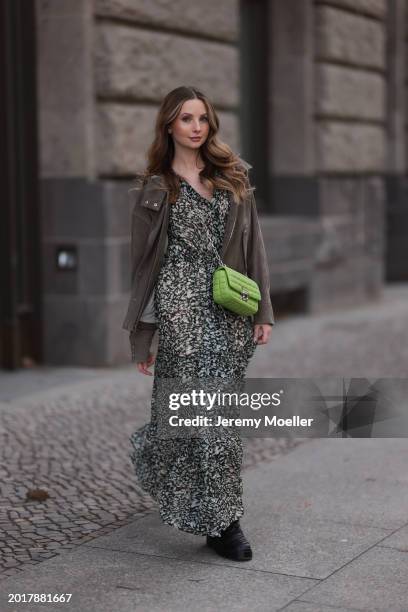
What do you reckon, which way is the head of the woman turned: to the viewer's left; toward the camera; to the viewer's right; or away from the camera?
toward the camera

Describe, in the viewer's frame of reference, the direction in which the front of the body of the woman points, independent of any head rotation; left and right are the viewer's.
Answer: facing the viewer
